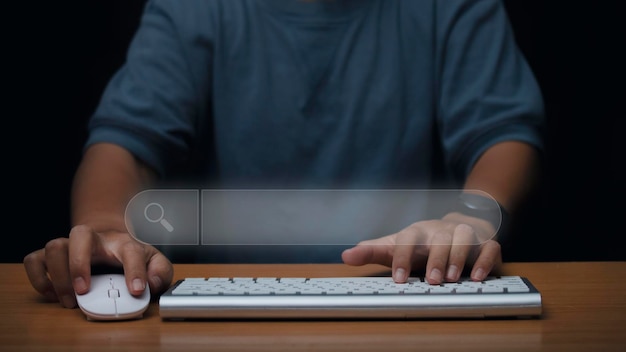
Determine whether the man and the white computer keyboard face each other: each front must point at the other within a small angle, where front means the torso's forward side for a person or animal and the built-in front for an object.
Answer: yes

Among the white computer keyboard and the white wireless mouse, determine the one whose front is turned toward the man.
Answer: the white computer keyboard

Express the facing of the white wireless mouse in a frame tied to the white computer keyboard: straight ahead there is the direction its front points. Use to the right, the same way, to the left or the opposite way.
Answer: the opposite way

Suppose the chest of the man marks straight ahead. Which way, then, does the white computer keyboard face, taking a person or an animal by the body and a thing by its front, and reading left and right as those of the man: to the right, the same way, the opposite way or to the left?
the opposite way

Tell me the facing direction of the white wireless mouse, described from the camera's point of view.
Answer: facing the viewer

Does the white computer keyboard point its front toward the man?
yes

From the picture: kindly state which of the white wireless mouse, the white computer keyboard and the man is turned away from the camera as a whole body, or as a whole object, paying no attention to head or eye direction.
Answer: the white computer keyboard

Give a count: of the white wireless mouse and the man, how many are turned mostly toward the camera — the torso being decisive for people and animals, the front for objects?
2

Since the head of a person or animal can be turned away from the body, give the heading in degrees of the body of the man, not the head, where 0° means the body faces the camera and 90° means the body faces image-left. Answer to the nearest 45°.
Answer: approximately 0°

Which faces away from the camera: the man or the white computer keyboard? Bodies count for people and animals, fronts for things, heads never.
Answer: the white computer keyboard

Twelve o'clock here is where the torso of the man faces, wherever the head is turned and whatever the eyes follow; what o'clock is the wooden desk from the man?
The wooden desk is roughly at 12 o'clock from the man.

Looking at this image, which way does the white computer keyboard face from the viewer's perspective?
away from the camera
